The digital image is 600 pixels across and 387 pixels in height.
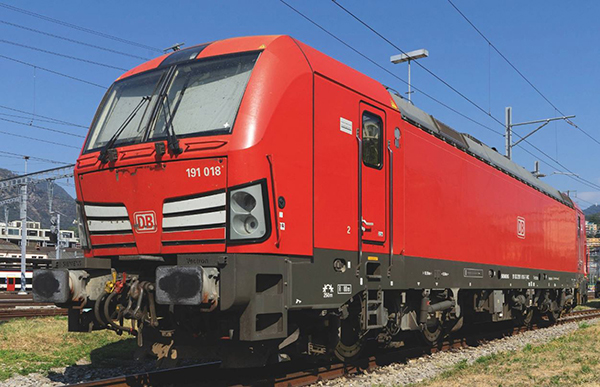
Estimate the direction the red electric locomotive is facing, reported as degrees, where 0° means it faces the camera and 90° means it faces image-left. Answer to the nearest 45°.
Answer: approximately 45°
